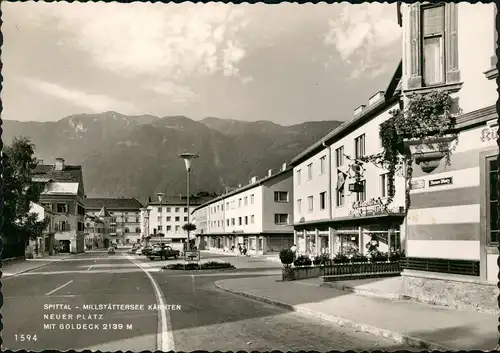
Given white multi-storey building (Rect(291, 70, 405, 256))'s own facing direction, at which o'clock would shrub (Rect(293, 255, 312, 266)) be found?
The shrub is roughly at 11 o'clock from the white multi-storey building.

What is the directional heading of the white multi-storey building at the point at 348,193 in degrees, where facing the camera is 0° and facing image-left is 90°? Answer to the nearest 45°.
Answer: approximately 45°

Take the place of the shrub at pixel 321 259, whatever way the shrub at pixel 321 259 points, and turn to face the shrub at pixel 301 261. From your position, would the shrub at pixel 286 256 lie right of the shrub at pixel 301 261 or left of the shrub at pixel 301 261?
left

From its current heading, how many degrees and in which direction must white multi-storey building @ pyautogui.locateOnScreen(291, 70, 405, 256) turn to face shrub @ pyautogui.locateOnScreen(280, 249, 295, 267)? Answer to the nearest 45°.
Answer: approximately 45° to its left

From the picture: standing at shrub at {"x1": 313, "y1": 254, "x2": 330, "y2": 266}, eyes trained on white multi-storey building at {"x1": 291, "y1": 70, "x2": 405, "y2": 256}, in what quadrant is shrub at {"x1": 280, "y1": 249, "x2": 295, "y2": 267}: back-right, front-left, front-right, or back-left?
back-left

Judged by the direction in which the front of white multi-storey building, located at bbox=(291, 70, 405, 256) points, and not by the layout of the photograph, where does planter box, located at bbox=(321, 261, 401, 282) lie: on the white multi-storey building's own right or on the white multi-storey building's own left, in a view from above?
on the white multi-storey building's own left

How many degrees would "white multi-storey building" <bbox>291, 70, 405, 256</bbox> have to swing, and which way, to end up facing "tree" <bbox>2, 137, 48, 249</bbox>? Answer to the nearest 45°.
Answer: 0° — it already faces it
